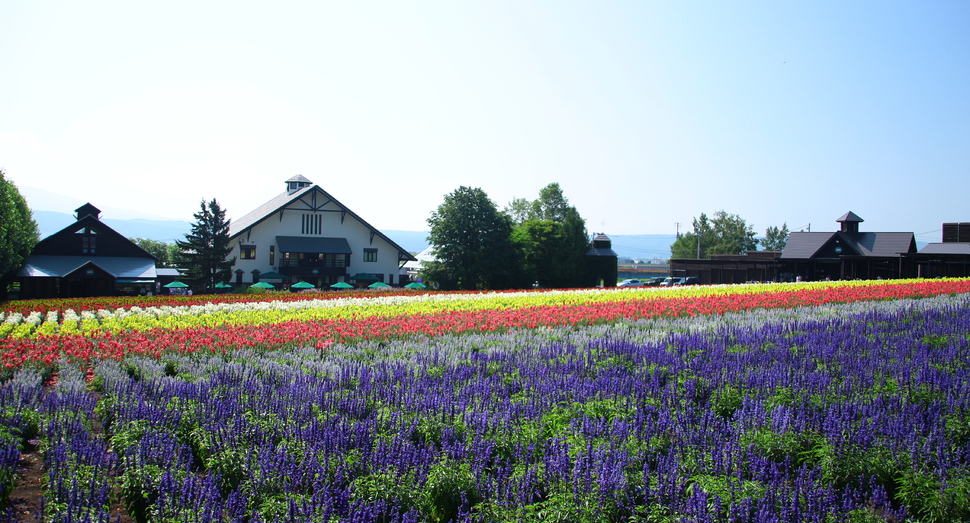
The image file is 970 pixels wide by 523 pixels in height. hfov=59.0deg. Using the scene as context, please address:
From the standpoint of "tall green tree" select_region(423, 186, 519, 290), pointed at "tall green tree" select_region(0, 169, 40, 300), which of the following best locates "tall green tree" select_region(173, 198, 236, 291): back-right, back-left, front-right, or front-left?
front-right

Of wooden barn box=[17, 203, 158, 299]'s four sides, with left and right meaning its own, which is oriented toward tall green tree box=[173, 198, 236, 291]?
left

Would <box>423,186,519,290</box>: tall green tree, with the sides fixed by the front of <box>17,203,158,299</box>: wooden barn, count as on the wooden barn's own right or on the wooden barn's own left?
on the wooden barn's own left

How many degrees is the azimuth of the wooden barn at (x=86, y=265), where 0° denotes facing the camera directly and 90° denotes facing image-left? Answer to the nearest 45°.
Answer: approximately 0°
